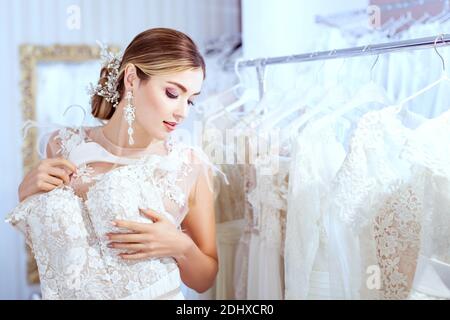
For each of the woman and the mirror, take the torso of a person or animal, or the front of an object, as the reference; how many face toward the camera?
2

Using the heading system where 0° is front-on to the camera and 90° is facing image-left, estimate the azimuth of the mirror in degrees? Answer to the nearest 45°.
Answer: approximately 0°

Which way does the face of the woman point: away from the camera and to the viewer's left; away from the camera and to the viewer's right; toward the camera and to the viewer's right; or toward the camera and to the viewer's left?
toward the camera and to the viewer's right

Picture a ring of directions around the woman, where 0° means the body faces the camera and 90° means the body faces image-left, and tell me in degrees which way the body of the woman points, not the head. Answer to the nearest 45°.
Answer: approximately 0°
